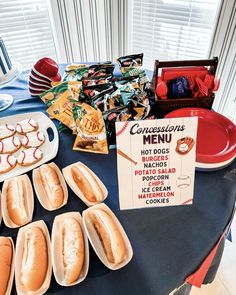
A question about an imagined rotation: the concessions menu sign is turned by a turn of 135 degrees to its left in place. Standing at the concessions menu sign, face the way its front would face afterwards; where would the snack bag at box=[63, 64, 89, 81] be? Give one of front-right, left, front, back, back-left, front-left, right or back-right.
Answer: left

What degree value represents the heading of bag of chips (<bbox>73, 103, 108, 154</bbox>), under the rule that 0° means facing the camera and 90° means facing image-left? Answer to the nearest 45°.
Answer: approximately 0°

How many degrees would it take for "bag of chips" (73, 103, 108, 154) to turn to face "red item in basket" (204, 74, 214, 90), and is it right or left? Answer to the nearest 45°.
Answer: approximately 90° to its left

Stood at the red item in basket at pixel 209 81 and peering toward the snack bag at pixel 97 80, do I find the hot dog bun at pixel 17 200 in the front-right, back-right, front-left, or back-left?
front-left

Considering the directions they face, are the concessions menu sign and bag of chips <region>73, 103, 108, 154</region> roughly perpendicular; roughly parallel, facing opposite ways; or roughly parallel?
roughly parallel

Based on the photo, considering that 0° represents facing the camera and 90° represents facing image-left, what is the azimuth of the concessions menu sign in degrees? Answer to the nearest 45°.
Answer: approximately 0°

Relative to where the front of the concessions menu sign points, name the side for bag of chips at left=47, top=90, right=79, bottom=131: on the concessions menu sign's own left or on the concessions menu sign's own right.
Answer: on the concessions menu sign's own right
